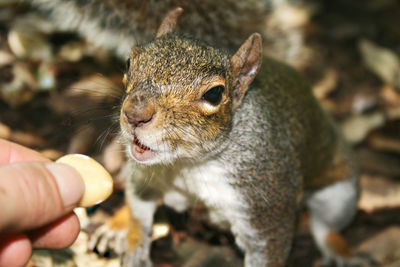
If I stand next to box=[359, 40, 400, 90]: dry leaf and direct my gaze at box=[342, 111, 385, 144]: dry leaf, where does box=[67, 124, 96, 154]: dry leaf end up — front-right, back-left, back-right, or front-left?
front-right

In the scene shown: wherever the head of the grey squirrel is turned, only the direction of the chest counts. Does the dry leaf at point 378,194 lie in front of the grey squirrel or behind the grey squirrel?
behind

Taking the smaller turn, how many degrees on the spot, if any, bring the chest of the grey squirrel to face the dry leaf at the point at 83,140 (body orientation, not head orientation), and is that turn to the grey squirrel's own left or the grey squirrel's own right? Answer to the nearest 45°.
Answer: approximately 90° to the grey squirrel's own right

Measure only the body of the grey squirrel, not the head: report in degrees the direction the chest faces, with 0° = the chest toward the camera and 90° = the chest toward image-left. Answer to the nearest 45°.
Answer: approximately 45°

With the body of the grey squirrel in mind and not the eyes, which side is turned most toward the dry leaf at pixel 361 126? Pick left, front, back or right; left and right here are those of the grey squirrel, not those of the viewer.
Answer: back
